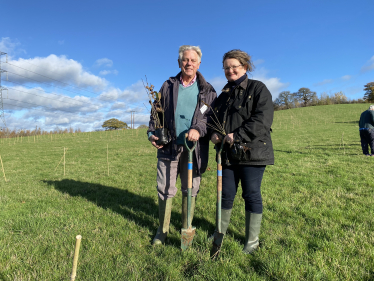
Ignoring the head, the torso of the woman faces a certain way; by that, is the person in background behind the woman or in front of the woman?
behind

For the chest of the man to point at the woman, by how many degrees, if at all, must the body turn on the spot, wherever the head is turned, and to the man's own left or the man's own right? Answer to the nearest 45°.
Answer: approximately 45° to the man's own left

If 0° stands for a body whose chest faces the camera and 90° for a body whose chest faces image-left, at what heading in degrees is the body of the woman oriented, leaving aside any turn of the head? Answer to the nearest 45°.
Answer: approximately 45°

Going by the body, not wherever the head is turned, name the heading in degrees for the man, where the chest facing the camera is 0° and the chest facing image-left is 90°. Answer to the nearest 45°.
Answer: approximately 0°
